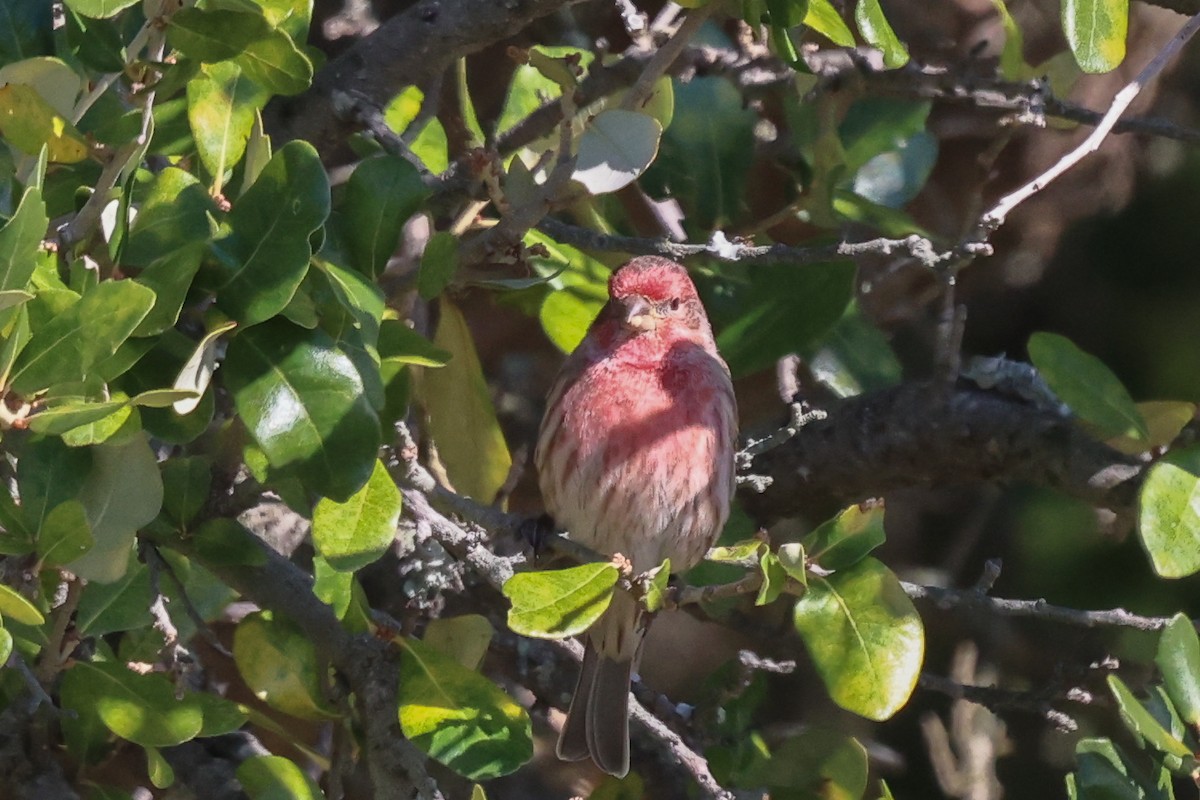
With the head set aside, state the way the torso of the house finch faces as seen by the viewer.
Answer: toward the camera

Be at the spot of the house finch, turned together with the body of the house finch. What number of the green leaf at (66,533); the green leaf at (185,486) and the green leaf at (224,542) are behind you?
0

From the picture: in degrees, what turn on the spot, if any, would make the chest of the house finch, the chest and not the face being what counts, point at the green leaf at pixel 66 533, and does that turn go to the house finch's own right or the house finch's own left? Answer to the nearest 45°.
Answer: approximately 45° to the house finch's own right

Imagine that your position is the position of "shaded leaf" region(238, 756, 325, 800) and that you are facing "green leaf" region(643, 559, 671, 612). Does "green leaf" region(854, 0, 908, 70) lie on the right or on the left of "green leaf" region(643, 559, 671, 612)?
left

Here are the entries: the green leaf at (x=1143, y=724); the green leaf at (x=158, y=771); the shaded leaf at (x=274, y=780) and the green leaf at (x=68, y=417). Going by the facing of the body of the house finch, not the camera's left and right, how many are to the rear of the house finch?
0

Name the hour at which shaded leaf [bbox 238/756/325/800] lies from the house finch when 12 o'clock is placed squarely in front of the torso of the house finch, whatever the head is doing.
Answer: The shaded leaf is roughly at 3 o'clock from the house finch.

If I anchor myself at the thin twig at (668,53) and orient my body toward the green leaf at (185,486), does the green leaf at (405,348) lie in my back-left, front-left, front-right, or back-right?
front-left

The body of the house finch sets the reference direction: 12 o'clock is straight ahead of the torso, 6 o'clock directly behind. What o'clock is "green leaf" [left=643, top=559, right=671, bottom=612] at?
The green leaf is roughly at 12 o'clock from the house finch.
